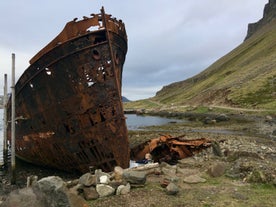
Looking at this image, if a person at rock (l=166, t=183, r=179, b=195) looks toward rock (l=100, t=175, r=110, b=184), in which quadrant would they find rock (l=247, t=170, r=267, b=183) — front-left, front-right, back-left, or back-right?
back-right

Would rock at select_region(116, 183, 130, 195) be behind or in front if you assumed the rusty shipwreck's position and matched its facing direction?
in front

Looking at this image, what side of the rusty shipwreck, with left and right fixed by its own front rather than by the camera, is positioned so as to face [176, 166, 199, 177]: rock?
front

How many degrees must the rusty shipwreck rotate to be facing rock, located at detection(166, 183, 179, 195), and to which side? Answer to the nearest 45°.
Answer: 0° — it already faces it

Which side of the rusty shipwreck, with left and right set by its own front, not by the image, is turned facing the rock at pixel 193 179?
front

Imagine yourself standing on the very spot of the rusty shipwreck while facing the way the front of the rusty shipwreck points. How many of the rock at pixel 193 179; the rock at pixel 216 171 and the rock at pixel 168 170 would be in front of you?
3

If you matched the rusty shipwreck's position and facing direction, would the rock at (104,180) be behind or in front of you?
in front

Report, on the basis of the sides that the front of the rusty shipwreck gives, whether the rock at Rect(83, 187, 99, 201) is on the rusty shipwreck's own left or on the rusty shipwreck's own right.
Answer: on the rusty shipwreck's own right

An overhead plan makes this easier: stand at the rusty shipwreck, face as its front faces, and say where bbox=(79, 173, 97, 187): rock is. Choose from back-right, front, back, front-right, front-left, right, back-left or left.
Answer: front-right
